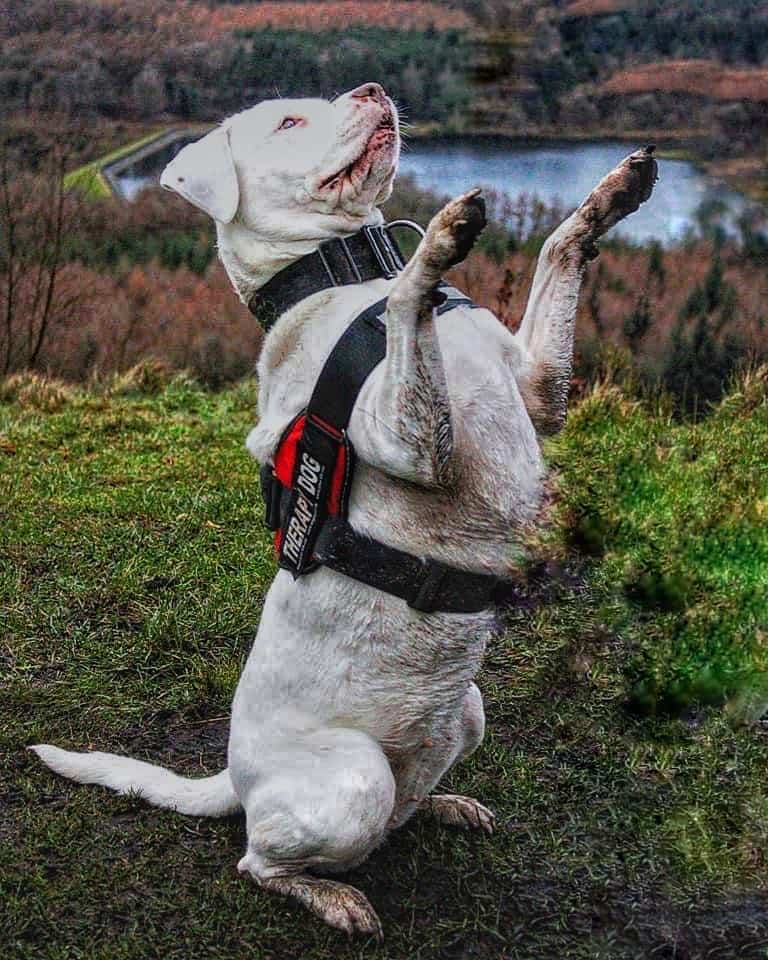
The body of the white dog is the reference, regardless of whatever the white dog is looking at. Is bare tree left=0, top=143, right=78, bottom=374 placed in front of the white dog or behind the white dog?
behind

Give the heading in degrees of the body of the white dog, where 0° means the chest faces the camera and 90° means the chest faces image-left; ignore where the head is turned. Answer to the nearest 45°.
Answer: approximately 315°
